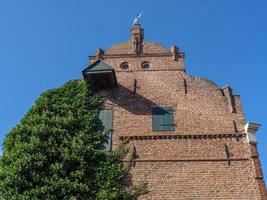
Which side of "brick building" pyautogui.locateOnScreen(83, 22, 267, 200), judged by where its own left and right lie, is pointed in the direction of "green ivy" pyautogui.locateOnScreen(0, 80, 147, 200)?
right

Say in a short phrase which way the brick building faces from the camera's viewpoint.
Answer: facing the viewer
